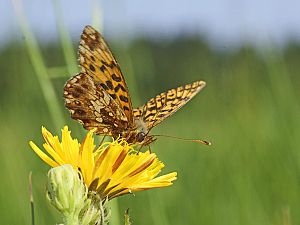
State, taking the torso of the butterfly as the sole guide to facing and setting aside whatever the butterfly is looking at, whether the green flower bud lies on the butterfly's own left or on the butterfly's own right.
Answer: on the butterfly's own right

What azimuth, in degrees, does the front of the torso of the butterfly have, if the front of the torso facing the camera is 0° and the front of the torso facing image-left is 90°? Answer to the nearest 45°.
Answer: approximately 315°

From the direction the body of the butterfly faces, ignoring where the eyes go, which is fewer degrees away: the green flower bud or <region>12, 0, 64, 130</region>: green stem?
the green flower bud
